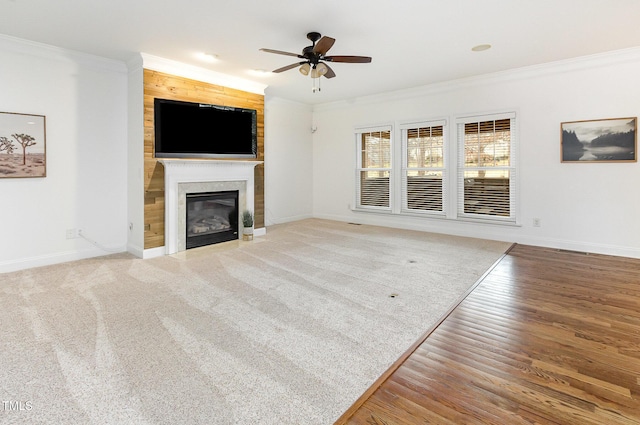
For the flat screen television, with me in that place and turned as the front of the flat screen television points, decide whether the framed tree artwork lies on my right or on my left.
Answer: on my right

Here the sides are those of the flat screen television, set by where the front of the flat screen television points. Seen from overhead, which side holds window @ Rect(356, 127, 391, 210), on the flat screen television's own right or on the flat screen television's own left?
on the flat screen television's own left

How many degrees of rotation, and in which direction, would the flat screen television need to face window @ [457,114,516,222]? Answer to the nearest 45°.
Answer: approximately 45° to its left

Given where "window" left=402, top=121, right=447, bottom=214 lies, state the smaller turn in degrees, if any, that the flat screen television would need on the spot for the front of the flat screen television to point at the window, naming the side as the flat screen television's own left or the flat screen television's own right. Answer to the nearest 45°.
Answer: approximately 45° to the flat screen television's own left

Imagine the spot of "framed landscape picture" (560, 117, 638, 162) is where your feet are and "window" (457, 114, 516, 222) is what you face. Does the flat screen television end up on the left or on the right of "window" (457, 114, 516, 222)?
left

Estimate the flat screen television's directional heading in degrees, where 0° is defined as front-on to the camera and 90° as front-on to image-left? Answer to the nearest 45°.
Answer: approximately 315°

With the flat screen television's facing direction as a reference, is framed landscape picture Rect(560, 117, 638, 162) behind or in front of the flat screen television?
in front

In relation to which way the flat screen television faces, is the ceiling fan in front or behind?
in front
